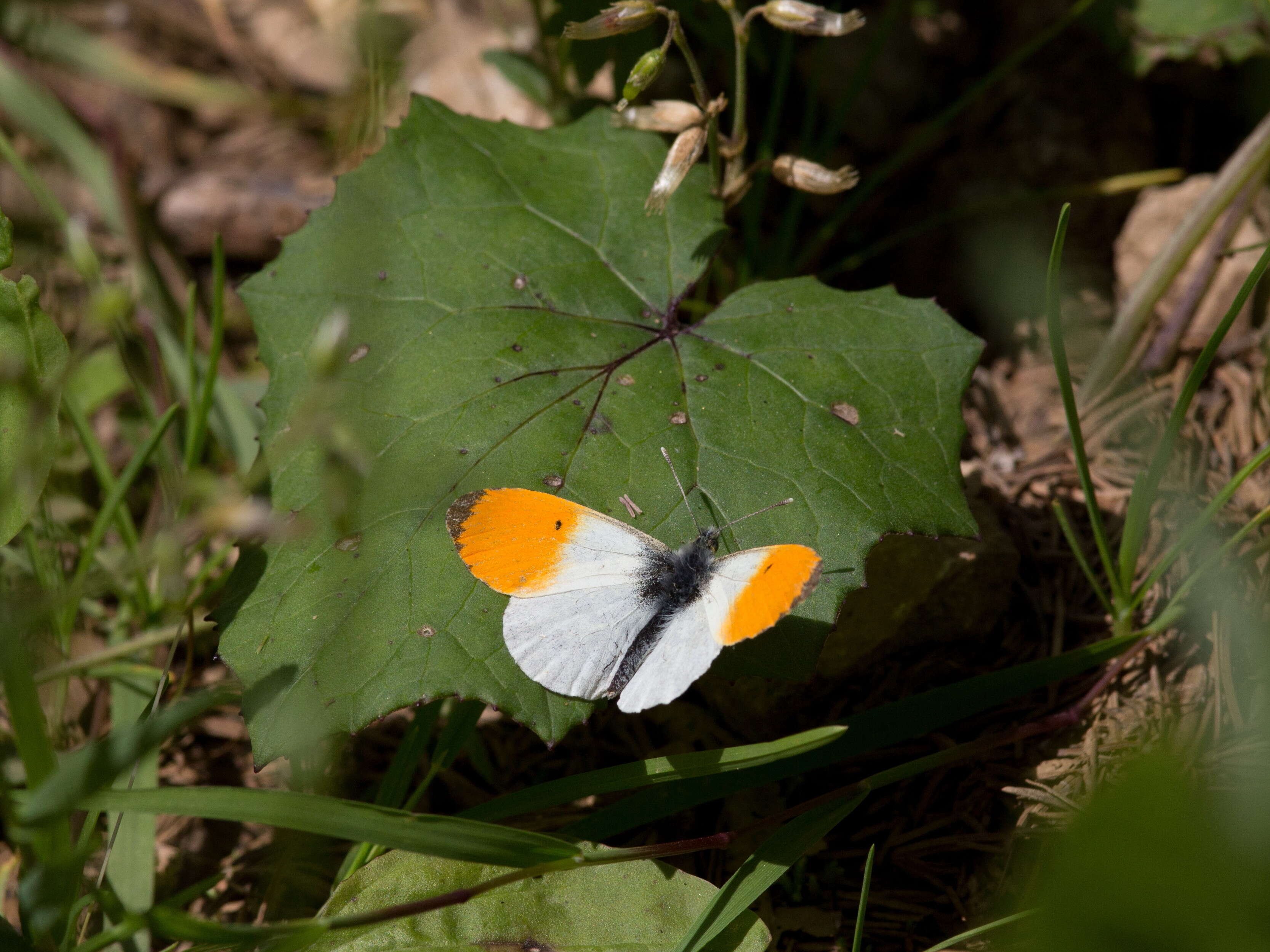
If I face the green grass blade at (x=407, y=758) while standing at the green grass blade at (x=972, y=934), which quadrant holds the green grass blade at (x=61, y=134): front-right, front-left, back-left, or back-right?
front-right

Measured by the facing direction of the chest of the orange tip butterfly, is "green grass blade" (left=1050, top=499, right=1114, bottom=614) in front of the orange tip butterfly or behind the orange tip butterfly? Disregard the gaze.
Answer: in front

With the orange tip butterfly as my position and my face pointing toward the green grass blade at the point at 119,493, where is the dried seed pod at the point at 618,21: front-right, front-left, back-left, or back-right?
front-right

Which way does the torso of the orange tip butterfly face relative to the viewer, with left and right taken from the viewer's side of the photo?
facing away from the viewer and to the right of the viewer

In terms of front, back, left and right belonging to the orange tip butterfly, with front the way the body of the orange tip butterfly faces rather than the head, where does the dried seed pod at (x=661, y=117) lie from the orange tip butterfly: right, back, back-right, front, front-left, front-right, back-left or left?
front-left

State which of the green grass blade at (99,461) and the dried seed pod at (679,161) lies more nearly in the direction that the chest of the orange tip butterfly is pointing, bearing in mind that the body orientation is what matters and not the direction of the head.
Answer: the dried seed pod

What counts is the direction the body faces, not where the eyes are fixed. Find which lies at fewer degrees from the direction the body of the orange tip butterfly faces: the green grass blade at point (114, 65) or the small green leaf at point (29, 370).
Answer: the green grass blade

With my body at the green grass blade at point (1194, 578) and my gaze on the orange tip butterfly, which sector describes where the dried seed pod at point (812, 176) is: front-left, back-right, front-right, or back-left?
front-right

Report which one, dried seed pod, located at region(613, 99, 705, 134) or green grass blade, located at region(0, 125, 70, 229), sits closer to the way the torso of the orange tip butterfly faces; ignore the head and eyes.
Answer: the dried seed pod

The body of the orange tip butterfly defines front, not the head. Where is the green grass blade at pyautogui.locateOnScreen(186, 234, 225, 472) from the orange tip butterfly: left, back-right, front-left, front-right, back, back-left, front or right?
left
